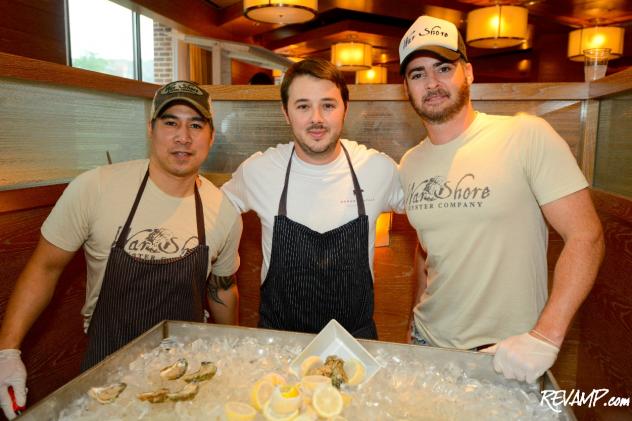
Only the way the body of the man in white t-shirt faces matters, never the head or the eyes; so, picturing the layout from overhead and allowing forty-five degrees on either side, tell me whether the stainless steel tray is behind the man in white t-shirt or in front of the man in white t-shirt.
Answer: in front

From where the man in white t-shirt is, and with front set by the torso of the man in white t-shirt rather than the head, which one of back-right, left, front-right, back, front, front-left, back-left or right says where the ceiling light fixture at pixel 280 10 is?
back

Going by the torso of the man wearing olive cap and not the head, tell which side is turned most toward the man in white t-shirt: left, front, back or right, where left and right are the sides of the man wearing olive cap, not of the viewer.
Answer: left

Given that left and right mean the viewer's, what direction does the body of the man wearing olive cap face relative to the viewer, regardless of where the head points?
facing the viewer

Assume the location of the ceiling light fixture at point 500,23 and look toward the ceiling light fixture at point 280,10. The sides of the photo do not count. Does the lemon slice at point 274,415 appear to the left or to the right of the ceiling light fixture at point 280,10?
left

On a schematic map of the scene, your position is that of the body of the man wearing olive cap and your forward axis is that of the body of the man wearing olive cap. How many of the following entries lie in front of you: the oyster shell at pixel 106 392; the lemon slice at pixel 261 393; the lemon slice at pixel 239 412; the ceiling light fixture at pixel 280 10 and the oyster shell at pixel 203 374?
4

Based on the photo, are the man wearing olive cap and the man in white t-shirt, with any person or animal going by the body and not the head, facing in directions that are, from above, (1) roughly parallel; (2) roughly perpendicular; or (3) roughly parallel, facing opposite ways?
roughly parallel

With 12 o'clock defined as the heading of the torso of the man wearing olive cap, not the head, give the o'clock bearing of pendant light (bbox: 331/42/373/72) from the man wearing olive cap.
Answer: The pendant light is roughly at 7 o'clock from the man wearing olive cap.

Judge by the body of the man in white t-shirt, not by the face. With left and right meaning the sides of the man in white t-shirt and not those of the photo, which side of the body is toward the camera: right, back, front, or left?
front

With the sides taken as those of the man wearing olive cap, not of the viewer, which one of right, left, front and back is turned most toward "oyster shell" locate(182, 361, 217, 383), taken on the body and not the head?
front

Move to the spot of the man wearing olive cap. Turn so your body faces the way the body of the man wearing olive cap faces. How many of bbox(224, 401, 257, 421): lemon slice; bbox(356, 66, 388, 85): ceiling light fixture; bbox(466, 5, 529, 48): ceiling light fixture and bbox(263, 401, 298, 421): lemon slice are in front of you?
2

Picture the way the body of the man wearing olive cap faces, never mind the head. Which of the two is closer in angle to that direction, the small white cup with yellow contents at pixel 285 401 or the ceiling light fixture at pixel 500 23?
the small white cup with yellow contents

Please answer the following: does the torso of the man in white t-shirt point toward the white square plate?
yes

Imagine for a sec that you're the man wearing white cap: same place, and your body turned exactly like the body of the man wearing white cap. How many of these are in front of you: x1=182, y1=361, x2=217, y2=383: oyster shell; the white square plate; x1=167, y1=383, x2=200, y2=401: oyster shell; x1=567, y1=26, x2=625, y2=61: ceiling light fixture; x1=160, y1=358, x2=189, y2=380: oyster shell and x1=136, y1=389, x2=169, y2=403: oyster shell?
5

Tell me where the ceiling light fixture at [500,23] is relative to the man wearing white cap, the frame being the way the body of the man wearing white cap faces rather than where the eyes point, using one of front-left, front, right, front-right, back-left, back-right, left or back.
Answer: back-right

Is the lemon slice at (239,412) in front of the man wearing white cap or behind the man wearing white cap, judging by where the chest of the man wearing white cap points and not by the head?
in front

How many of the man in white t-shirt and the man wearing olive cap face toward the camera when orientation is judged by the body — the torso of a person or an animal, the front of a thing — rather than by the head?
2
